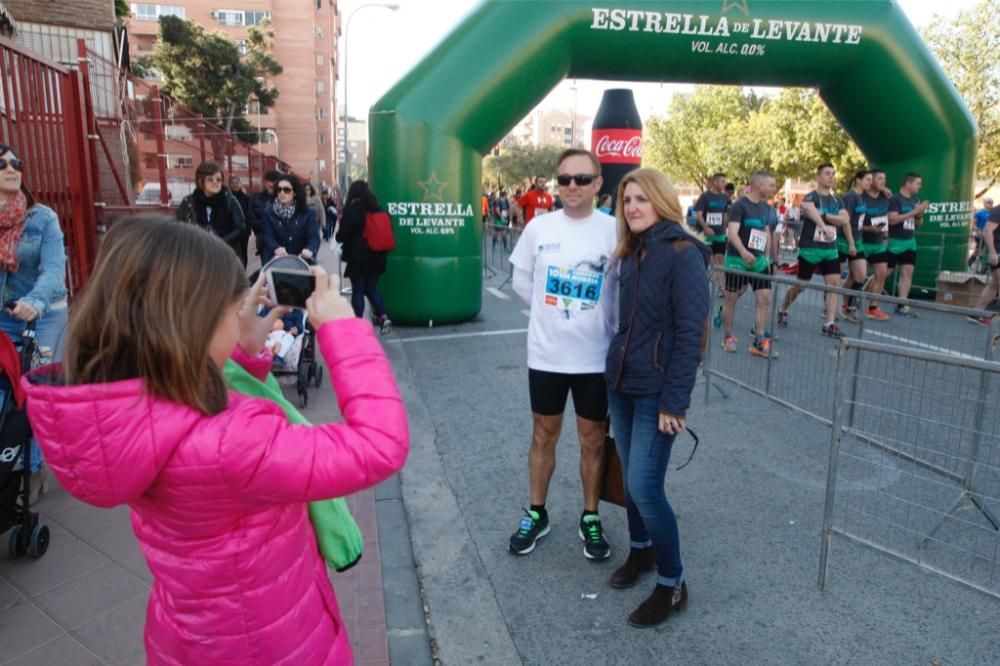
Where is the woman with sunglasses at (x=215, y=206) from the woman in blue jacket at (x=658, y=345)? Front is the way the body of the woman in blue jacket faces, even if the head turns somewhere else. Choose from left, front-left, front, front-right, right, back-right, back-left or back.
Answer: right

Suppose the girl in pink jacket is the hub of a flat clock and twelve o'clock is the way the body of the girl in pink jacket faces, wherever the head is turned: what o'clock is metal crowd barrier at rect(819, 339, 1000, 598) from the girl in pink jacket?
The metal crowd barrier is roughly at 1 o'clock from the girl in pink jacket.

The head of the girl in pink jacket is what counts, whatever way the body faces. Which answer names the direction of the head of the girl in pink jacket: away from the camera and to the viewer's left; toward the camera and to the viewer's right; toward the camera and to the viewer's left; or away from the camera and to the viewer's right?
away from the camera and to the viewer's right

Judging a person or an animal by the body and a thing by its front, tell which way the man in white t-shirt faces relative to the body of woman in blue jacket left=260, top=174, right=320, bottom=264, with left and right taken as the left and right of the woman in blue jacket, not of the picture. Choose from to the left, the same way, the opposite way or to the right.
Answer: the same way

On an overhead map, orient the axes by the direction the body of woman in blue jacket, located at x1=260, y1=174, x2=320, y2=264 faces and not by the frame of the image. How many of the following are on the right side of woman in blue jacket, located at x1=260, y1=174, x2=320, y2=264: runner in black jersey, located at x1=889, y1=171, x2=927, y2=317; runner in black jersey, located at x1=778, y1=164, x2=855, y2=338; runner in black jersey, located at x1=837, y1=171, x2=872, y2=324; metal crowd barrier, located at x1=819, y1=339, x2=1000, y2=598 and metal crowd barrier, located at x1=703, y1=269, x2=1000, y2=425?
0

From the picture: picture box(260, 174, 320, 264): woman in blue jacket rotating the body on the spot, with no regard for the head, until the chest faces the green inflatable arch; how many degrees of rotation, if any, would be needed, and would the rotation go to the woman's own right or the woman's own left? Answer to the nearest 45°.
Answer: approximately 90° to the woman's own left

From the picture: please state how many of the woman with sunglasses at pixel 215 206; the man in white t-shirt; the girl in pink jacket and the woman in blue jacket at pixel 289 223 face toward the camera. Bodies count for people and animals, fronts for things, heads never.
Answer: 3

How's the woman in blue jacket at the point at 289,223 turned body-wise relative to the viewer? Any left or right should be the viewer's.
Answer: facing the viewer

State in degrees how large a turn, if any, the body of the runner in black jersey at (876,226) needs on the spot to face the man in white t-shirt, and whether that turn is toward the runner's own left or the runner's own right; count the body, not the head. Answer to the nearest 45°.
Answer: approximately 45° to the runner's own right

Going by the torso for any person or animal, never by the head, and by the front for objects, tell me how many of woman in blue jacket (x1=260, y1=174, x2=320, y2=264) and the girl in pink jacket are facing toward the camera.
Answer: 1

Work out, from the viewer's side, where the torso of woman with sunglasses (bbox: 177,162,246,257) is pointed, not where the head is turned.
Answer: toward the camera

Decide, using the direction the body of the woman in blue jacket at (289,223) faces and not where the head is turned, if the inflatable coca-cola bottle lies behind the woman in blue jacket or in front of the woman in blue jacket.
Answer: behind

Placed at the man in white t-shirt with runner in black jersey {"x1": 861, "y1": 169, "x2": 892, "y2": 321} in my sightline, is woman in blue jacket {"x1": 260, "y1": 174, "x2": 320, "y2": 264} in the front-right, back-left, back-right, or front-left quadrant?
front-left

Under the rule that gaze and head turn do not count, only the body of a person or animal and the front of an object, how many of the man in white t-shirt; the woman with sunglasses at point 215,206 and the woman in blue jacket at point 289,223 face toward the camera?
3

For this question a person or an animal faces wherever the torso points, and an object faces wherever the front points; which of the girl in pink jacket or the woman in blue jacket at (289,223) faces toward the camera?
the woman in blue jacket

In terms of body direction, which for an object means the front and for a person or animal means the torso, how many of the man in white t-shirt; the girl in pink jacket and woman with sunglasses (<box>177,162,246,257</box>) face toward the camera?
2

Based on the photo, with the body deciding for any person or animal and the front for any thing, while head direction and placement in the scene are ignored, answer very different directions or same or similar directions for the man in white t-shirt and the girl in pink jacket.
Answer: very different directions

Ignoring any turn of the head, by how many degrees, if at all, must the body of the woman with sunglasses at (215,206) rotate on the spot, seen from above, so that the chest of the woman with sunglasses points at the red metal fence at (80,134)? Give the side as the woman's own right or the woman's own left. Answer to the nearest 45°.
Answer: approximately 45° to the woman's own right

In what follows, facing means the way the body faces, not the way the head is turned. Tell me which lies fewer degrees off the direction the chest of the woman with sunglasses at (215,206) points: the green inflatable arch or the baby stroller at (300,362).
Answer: the baby stroller

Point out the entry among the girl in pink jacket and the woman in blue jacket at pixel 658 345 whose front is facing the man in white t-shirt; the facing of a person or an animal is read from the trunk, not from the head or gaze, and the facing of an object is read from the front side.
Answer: the girl in pink jacket
